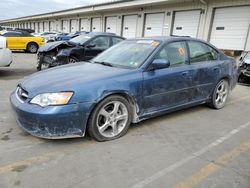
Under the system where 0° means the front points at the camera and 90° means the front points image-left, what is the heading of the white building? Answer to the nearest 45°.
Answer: approximately 45°

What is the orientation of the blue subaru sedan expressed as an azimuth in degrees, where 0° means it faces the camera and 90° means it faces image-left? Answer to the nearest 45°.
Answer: approximately 45°

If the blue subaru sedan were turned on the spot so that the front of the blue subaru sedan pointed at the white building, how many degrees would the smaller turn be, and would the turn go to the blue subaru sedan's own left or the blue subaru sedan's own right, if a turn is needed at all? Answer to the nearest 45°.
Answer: approximately 135° to the blue subaru sedan's own right

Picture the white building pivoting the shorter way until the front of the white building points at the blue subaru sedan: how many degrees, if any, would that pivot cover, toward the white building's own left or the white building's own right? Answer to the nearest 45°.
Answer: approximately 45° to the white building's own left

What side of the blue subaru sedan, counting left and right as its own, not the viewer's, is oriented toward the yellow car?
right
